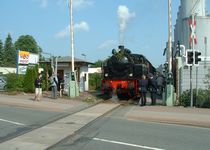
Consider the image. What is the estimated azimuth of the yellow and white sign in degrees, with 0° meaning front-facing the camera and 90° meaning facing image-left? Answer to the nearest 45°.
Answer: approximately 0°

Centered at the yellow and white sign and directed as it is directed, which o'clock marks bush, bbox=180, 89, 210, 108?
The bush is roughly at 11 o'clock from the yellow and white sign.

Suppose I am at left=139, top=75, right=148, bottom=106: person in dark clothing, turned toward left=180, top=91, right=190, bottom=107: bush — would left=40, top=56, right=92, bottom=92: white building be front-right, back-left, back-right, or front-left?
back-left

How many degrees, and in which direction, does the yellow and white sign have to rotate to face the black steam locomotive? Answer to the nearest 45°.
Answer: approximately 45° to its left

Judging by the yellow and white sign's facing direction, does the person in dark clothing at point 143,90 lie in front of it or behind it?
in front

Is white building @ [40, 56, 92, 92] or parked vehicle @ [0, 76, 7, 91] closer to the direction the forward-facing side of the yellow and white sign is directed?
the parked vehicle

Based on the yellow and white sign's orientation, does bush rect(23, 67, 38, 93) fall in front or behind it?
in front

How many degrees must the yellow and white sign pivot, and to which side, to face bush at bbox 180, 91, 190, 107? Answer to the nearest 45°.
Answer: approximately 45° to its left
